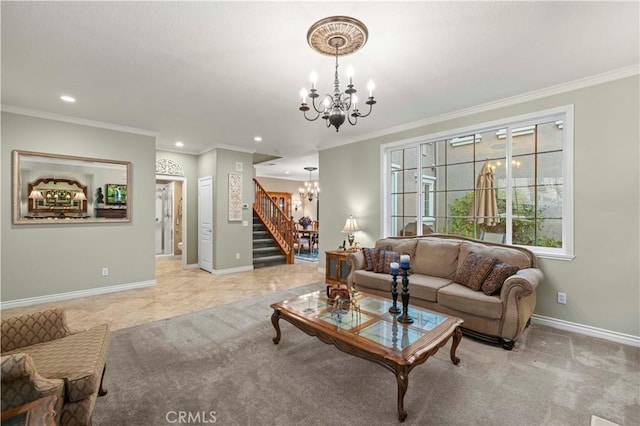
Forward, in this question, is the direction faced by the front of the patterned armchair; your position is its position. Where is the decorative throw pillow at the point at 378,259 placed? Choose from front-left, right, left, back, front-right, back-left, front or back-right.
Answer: front

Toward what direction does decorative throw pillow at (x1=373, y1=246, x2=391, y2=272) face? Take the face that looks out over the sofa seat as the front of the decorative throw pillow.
toward the camera

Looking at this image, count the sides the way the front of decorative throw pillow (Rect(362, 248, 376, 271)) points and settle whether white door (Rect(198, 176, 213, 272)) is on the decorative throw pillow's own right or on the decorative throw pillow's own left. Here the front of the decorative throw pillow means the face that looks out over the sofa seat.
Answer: on the decorative throw pillow's own right

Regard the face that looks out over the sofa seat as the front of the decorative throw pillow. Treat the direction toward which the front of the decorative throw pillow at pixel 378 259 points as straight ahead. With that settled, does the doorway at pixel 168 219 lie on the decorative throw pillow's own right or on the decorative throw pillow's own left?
on the decorative throw pillow's own right

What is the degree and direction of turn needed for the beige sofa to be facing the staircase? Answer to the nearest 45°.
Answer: approximately 90° to its right

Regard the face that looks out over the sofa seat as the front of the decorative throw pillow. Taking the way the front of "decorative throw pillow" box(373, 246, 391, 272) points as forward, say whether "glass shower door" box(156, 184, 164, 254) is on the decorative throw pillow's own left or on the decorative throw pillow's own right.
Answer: on the decorative throw pillow's own right

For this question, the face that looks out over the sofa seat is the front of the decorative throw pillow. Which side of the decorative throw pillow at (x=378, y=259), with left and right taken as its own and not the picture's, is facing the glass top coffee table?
front

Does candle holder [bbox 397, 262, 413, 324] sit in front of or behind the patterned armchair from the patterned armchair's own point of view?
in front

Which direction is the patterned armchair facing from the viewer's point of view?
to the viewer's right

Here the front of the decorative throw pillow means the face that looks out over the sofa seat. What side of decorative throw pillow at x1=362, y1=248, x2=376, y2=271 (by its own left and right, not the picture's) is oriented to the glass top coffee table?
front

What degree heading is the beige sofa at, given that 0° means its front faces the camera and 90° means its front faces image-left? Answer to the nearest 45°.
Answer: approximately 45°

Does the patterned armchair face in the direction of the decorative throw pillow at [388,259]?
yes

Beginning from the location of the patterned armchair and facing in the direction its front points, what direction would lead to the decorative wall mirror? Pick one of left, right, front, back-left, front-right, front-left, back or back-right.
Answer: left

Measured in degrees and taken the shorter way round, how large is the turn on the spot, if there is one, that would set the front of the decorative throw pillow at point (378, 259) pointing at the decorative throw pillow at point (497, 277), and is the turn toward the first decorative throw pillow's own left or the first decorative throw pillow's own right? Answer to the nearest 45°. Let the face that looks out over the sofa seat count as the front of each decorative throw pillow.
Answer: approximately 45° to the first decorative throw pillow's own left

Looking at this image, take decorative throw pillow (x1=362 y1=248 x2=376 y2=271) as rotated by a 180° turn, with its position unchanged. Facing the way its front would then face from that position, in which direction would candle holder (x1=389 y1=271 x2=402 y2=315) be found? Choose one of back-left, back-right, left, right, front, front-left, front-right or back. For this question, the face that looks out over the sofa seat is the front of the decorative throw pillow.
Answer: back

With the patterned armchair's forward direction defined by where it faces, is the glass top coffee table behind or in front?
in front
